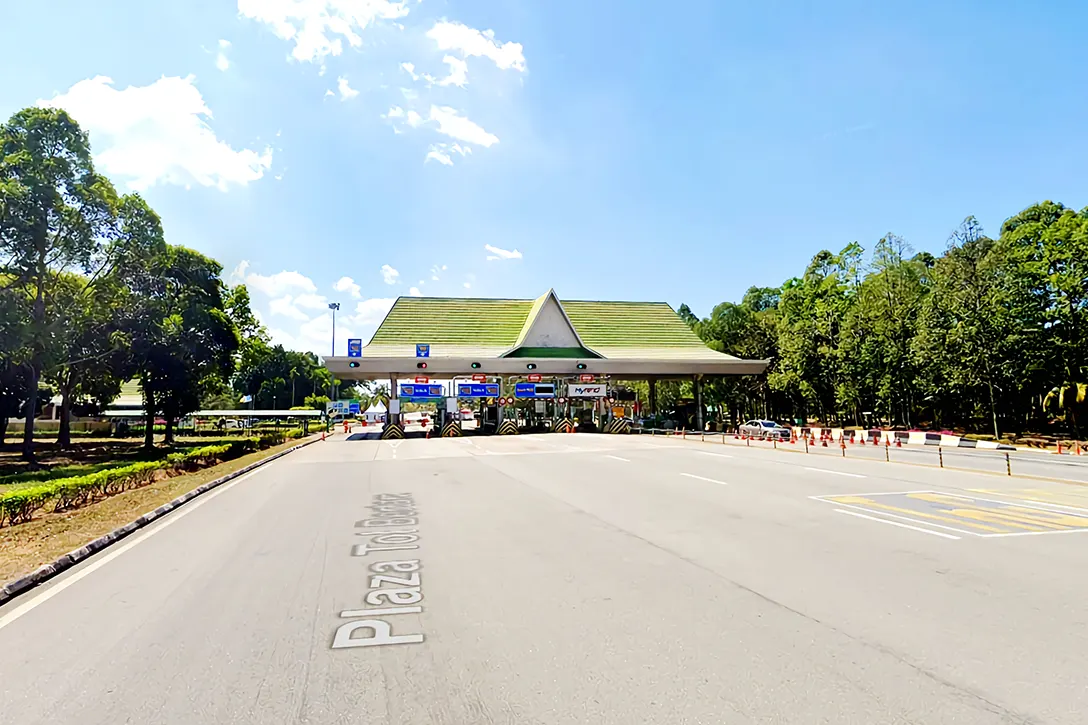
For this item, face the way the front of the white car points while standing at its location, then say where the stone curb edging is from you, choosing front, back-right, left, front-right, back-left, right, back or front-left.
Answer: front-right

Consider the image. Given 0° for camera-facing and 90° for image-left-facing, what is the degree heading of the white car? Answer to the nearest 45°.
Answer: approximately 315°

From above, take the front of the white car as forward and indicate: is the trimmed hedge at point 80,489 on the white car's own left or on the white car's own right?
on the white car's own right

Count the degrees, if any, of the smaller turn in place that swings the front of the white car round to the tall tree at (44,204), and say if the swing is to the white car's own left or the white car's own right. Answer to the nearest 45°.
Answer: approximately 90° to the white car's own right
